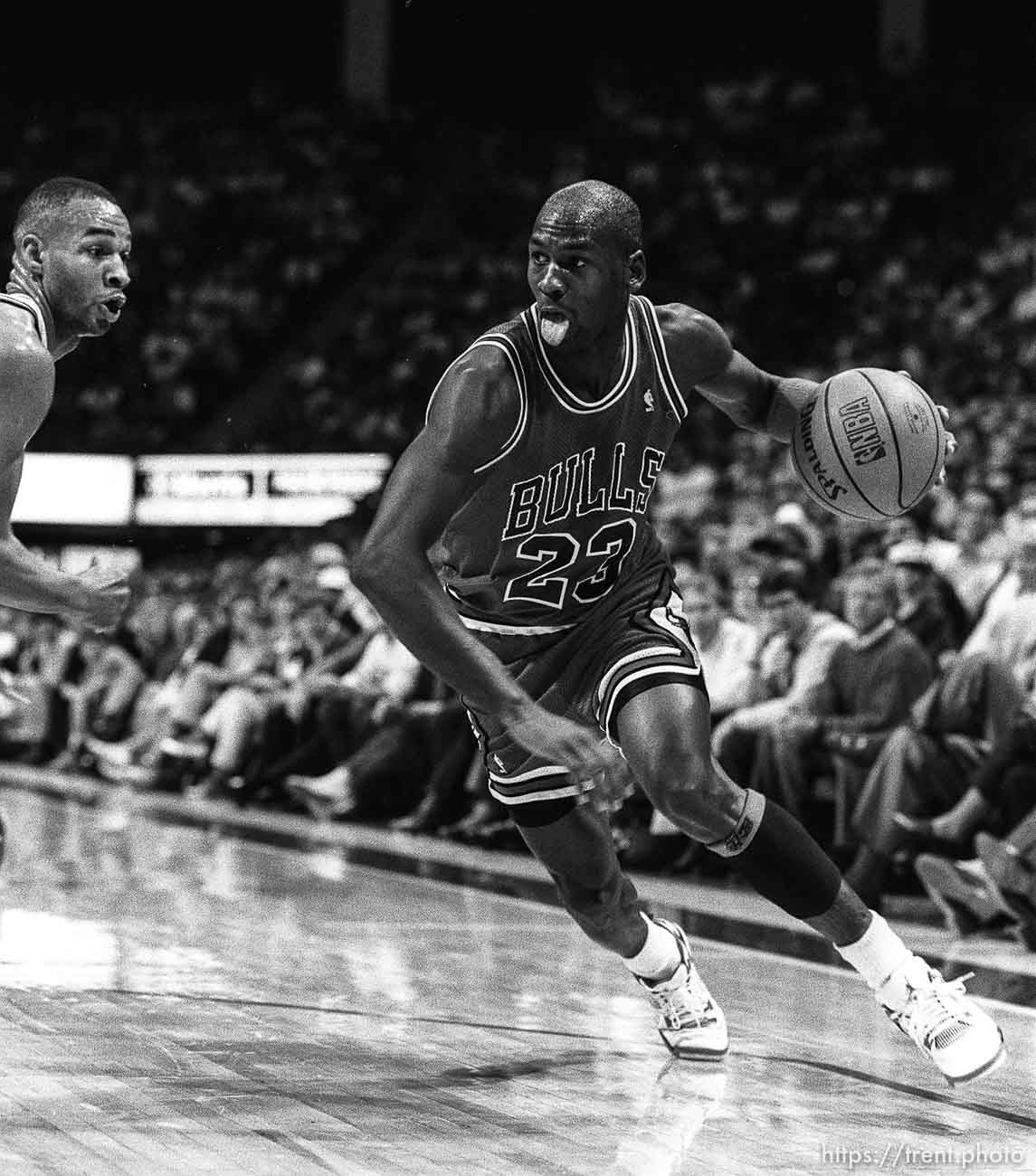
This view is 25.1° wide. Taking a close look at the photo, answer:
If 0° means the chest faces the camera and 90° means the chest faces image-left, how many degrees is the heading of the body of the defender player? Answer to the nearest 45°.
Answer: approximately 270°

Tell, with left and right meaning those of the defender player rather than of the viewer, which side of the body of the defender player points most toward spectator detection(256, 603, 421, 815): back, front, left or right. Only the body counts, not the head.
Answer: left

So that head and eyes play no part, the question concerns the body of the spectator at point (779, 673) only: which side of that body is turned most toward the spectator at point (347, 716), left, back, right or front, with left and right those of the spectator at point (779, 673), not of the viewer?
right

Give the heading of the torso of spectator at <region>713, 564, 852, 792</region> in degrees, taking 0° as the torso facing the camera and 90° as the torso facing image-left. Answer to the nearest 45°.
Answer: approximately 45°

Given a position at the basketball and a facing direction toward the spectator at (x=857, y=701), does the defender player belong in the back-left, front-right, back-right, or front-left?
back-left

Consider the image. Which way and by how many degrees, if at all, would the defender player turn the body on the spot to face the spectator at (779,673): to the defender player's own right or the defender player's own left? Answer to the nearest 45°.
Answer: approximately 45° to the defender player's own left

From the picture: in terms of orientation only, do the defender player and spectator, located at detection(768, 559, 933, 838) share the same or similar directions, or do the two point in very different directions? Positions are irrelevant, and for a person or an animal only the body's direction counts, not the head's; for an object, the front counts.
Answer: very different directions

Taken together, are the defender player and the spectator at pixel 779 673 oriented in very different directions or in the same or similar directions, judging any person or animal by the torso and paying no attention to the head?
very different directions
